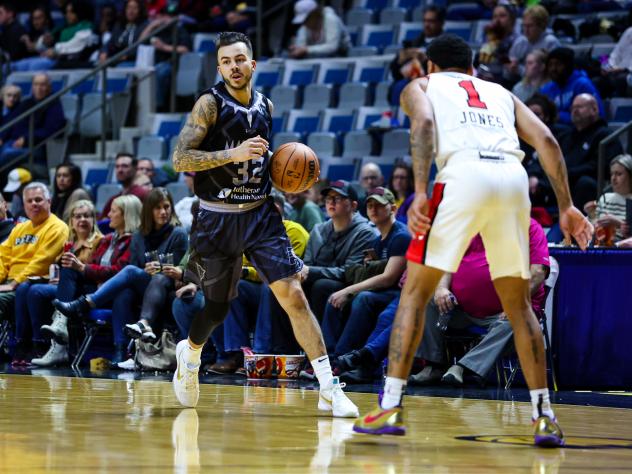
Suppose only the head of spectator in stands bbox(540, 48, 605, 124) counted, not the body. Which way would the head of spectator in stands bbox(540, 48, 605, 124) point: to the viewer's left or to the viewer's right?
to the viewer's left

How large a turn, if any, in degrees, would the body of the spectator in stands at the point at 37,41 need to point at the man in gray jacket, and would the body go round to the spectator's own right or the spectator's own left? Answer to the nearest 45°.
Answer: approximately 45° to the spectator's own left

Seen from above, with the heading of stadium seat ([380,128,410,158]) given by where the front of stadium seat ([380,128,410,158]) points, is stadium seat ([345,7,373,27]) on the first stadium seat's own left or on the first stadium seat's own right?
on the first stadium seat's own right

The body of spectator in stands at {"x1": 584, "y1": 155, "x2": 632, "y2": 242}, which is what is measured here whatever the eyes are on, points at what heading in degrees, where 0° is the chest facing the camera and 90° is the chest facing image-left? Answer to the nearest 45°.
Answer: approximately 45°
